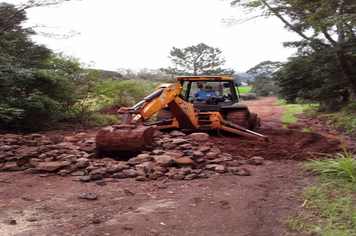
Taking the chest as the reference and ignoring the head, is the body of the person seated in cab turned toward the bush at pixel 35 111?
no

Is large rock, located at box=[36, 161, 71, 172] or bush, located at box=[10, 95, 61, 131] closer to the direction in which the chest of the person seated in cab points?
the large rock

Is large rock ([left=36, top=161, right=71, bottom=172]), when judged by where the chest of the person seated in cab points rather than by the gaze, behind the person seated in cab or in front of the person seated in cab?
in front

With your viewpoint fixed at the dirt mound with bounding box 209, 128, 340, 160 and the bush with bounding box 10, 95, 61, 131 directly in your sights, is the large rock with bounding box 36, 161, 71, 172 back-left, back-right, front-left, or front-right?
front-left

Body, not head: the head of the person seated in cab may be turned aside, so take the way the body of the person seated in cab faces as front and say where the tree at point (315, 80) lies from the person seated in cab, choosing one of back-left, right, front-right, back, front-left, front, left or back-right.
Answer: back-left

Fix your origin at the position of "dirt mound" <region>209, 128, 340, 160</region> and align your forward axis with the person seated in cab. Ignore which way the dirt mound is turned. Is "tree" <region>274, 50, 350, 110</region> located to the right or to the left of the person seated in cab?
right

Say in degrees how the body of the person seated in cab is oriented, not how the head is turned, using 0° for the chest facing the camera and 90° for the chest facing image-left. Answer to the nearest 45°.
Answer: approximately 0°

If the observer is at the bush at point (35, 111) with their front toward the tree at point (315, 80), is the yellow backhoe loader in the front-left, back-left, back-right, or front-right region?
front-right

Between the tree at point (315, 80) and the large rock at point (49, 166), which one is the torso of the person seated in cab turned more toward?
the large rock
